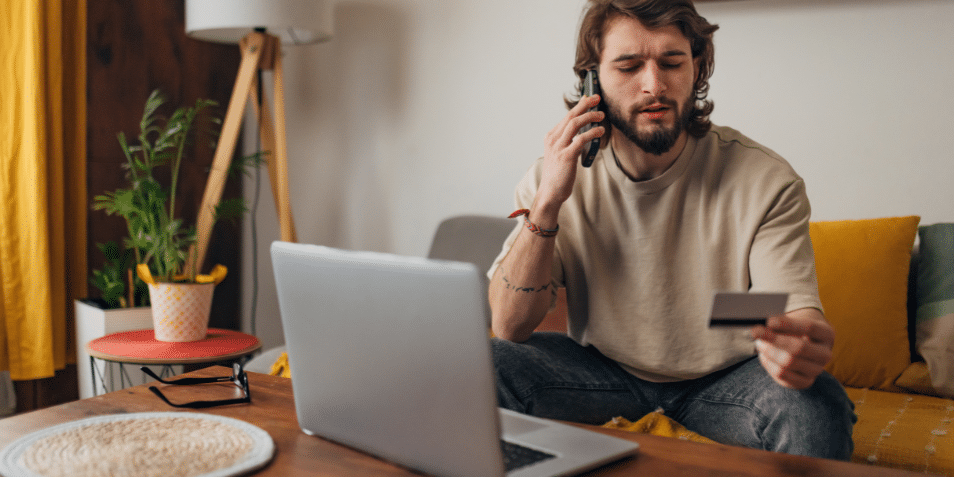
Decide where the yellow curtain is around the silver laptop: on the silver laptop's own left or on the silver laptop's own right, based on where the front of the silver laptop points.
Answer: on the silver laptop's own left

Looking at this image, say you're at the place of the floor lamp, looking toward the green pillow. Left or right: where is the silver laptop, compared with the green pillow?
right

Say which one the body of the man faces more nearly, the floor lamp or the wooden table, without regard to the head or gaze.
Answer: the wooden table

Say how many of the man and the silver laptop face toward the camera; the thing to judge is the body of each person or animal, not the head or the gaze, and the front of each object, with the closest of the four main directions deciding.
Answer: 1

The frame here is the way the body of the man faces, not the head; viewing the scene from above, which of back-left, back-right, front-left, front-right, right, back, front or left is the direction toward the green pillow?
back-left

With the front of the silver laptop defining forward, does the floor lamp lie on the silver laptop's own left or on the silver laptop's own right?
on the silver laptop's own left

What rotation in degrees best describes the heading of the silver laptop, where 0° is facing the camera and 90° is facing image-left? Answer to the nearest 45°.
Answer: approximately 225°

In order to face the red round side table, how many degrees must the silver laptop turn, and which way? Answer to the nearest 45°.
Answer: approximately 90° to its left

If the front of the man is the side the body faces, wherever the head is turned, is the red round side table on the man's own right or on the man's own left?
on the man's own right
